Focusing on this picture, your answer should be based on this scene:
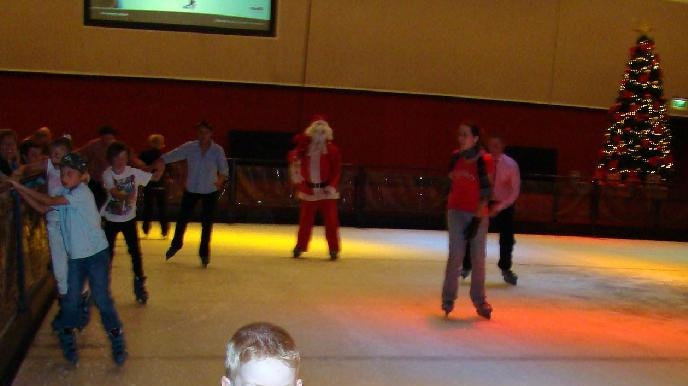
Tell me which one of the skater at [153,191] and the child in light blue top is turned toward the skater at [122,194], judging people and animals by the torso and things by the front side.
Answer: the skater at [153,191]

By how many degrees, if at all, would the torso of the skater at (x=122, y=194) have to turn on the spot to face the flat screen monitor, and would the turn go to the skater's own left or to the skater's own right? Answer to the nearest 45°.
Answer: approximately 180°

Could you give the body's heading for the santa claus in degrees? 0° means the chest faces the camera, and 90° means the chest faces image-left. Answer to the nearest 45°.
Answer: approximately 0°

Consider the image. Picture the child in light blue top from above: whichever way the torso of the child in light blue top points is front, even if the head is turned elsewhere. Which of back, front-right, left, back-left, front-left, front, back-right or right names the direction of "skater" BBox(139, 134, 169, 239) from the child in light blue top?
back-right

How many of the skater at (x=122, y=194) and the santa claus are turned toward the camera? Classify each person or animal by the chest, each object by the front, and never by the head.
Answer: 2

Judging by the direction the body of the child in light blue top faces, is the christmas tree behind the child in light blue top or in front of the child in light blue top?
behind
